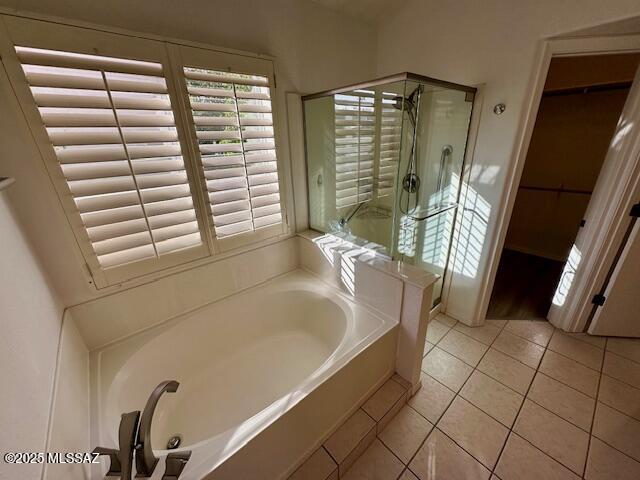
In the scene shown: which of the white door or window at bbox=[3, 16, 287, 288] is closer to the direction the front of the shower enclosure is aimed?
the white door

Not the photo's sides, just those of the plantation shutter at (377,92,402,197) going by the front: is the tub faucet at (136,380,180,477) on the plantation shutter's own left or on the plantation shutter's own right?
on the plantation shutter's own right

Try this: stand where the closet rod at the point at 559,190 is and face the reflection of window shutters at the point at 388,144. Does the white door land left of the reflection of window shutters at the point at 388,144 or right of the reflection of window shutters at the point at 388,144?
left

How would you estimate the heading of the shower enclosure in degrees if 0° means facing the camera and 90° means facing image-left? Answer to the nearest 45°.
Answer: approximately 315°

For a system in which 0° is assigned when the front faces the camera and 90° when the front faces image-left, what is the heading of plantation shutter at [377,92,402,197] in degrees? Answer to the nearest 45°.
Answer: approximately 315°
